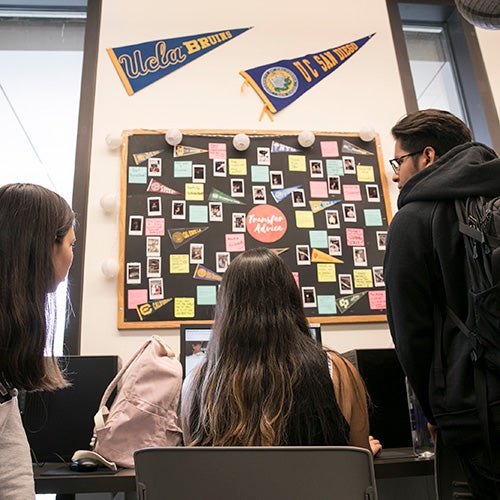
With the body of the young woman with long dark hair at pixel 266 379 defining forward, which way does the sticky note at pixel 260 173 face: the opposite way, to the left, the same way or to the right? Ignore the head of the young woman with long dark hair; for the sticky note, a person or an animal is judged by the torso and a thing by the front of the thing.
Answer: the opposite way

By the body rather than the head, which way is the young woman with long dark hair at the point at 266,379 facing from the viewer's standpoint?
away from the camera

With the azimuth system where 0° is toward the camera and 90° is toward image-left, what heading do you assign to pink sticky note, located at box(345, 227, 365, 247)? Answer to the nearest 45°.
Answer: approximately 0°

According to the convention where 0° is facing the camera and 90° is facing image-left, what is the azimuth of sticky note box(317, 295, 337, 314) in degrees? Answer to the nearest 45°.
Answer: approximately 0°

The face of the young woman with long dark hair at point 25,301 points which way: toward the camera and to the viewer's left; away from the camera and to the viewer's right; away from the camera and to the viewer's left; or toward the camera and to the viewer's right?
away from the camera and to the viewer's right

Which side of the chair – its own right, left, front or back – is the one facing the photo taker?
back

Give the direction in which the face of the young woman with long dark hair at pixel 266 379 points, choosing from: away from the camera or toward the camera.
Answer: away from the camera

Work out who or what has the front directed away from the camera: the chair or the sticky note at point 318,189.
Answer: the chair

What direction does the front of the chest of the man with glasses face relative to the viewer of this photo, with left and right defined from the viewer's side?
facing away from the viewer and to the left of the viewer
